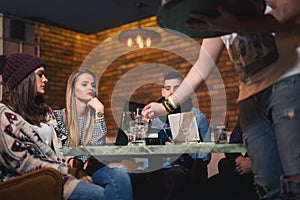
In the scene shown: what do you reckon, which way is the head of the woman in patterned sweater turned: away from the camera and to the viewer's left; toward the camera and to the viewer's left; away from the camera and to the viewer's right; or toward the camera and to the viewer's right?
toward the camera and to the viewer's right

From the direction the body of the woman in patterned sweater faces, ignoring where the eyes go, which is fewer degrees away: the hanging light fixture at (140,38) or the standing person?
the standing person

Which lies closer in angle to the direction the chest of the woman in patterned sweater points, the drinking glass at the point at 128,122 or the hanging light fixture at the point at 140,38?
the drinking glass

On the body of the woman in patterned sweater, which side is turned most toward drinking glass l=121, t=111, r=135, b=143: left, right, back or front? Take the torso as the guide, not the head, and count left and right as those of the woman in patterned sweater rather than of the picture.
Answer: front

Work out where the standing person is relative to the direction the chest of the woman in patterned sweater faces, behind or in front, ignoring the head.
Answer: in front

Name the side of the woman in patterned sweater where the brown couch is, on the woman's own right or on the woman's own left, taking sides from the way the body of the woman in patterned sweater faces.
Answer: on the woman's own right

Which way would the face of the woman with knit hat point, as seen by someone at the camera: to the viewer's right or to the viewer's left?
to the viewer's right

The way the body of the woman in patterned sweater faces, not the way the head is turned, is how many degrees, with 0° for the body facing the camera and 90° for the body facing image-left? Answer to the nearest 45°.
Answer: approximately 315°

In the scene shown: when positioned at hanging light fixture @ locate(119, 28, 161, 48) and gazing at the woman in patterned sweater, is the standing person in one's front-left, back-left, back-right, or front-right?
front-left

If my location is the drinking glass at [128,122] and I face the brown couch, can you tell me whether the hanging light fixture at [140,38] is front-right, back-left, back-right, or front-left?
back-right

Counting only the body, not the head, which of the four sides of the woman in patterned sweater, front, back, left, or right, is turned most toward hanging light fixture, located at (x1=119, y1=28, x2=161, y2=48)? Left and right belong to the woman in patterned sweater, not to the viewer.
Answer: left
